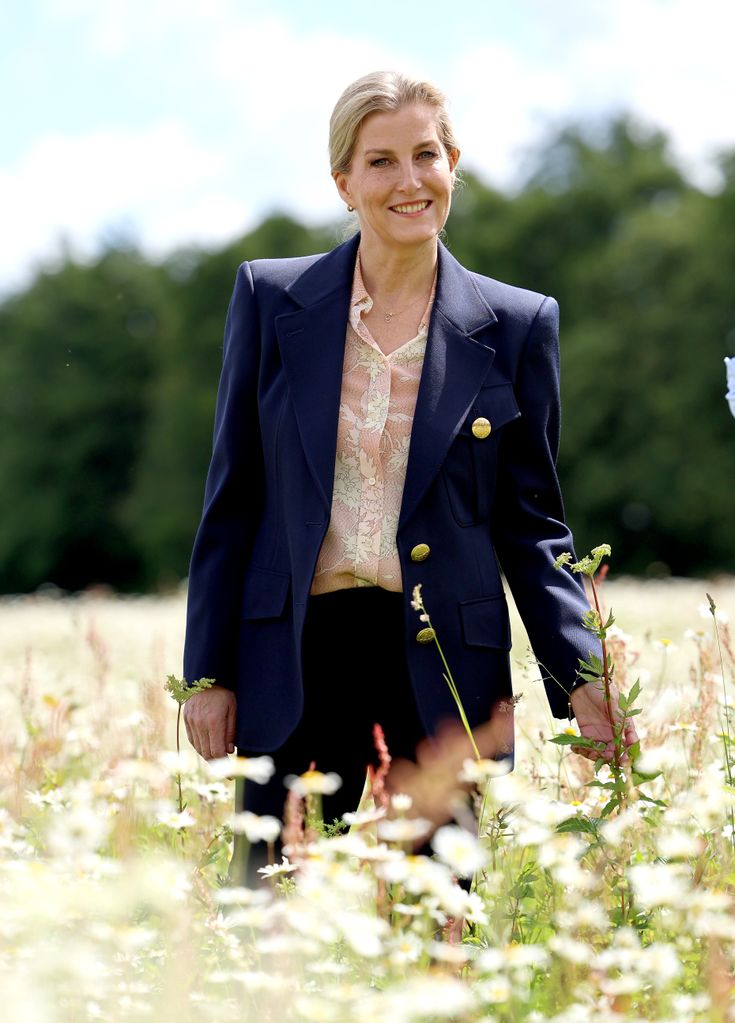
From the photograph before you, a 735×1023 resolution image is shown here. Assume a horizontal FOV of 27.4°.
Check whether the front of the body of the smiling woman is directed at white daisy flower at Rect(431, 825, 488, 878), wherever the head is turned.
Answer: yes

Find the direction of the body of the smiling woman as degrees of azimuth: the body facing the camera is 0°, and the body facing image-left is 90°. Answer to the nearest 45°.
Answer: approximately 0°
